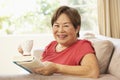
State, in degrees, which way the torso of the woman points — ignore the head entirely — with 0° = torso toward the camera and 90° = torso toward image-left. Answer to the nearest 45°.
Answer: approximately 45°
